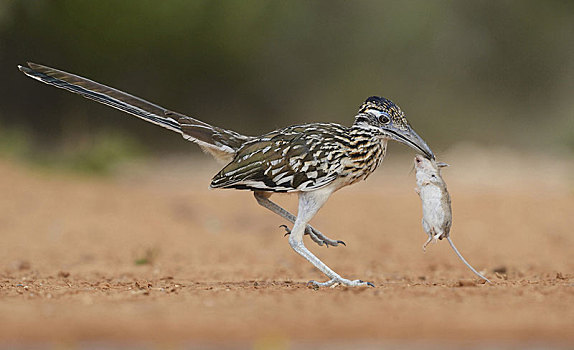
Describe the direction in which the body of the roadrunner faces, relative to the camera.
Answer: to the viewer's right
